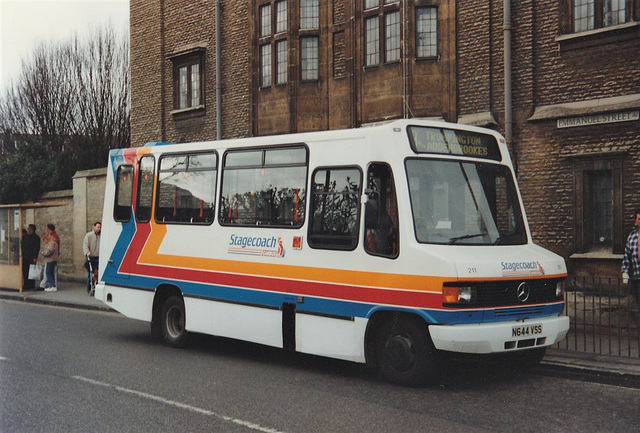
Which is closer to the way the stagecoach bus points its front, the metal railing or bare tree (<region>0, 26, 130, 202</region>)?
the metal railing

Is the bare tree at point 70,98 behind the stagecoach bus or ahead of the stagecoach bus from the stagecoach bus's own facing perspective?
behind

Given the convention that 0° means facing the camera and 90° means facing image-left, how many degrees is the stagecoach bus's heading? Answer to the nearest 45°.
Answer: approximately 315°

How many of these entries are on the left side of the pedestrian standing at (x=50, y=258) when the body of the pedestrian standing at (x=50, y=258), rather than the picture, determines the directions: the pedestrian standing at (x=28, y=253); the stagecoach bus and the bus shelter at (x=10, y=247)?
1

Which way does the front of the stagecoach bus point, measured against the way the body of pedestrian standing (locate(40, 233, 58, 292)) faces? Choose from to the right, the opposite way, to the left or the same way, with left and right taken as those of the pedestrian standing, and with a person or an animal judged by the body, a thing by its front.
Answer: to the left

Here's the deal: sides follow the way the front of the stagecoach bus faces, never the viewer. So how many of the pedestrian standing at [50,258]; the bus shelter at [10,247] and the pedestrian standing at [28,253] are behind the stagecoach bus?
3

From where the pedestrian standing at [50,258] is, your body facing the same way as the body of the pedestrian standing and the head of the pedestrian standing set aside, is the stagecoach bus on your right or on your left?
on your left

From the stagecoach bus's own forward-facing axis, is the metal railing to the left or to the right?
on its left
